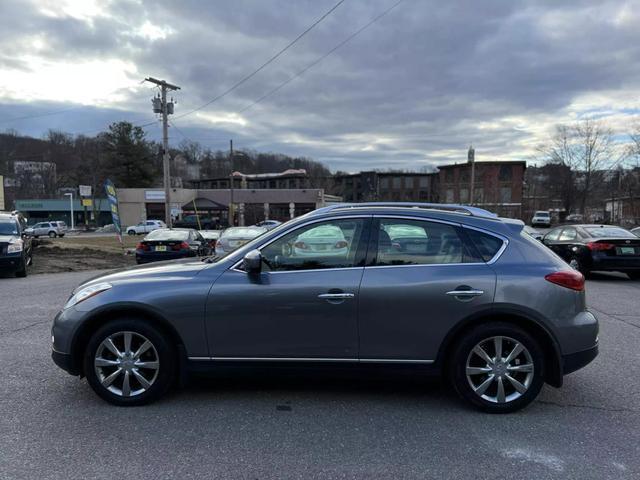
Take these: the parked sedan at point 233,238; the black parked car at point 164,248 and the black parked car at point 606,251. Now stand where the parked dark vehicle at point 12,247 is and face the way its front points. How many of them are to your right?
0

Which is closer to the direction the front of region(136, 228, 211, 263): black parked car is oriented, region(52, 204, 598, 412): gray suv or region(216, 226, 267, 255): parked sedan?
the parked sedan

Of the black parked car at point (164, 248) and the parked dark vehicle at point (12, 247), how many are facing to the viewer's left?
0

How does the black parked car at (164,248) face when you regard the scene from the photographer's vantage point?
facing away from the viewer and to the right of the viewer

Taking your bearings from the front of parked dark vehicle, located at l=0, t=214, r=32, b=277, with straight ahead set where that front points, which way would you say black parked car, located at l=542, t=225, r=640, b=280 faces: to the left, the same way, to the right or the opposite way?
the opposite way

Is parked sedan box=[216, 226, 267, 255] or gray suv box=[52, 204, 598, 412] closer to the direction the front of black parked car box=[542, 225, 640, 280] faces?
the parked sedan

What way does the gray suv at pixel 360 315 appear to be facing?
to the viewer's left

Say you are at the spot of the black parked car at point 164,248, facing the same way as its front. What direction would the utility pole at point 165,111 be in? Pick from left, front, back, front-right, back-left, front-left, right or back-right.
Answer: front-left

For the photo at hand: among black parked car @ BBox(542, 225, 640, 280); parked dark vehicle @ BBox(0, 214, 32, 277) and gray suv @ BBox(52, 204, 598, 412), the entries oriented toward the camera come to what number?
1

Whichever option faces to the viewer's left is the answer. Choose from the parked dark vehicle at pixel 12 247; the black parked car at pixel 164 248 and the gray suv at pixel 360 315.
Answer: the gray suv

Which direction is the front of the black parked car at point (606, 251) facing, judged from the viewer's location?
facing away from the viewer and to the left of the viewer

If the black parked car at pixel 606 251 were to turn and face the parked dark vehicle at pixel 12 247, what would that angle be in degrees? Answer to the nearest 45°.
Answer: approximately 90° to its left

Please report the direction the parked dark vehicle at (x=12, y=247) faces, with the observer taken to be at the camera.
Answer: facing the viewer

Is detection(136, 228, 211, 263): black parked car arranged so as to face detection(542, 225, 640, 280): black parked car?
no

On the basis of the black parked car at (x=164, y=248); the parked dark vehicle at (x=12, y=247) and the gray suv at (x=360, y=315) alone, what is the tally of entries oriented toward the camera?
1

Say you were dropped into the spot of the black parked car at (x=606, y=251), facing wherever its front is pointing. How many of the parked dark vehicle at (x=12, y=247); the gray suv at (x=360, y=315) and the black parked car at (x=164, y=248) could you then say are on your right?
0

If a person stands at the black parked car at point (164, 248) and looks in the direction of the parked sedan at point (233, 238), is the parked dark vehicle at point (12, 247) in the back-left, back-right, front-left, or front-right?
back-right

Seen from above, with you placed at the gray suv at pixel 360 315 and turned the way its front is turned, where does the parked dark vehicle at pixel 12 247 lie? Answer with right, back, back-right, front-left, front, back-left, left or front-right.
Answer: front-right

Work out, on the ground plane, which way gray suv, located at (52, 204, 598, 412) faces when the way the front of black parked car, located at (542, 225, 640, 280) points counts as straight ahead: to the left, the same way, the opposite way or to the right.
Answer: to the left

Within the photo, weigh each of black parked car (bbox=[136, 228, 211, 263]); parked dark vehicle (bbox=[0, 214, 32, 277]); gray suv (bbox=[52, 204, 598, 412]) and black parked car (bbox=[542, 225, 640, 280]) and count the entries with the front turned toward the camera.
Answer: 1
